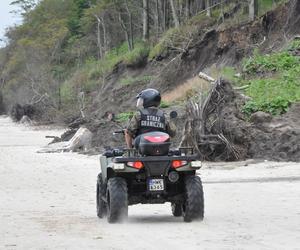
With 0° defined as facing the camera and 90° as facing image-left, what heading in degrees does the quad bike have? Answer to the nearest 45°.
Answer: approximately 180°

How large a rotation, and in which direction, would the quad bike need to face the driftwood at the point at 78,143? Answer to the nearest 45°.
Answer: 0° — it already faces it
